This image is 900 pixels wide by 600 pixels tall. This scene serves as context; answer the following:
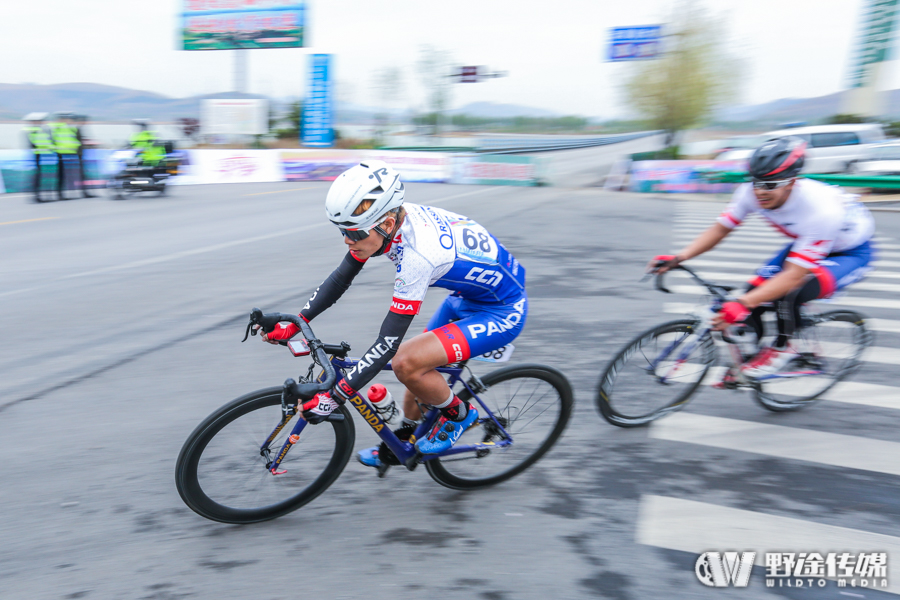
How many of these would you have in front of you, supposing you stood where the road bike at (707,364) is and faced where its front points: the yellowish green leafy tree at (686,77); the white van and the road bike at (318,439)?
1

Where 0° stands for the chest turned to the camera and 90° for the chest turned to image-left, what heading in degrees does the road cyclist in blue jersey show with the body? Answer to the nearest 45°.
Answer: approximately 45°

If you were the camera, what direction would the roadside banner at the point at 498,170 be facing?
facing the viewer

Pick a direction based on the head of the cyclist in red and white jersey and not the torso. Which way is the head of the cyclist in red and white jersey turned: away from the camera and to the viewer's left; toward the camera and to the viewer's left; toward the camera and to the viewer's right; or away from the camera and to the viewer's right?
toward the camera and to the viewer's left

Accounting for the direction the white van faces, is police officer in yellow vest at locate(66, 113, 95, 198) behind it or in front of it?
in front

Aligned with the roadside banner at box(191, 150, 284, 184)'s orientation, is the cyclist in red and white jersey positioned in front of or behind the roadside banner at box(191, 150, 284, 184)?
in front

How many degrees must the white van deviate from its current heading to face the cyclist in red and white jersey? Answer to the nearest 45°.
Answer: approximately 90° to its left

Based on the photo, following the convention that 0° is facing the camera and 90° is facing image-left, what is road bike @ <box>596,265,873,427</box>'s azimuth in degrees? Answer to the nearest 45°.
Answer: approximately 45°

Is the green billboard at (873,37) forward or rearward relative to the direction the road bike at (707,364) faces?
rearward

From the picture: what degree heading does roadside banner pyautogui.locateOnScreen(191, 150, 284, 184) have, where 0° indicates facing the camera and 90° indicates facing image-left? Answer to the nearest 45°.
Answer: approximately 0°

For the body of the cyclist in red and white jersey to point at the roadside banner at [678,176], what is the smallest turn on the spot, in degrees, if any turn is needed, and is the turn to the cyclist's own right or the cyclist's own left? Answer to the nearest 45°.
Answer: approximately 135° to the cyclist's own right

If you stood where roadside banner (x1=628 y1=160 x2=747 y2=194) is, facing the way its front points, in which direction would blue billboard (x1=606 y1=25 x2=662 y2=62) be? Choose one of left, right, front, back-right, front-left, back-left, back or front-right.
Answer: back

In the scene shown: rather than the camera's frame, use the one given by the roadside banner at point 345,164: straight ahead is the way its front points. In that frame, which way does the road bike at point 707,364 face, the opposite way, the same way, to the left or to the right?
to the right
